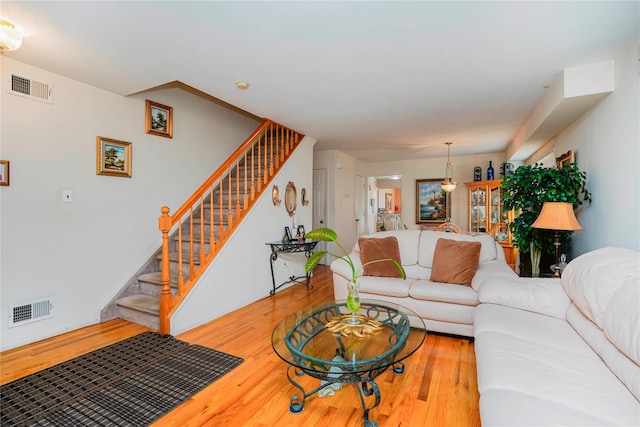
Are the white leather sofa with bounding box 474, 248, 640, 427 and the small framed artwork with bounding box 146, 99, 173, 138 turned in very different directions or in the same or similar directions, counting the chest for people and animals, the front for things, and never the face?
very different directions

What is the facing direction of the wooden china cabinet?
toward the camera

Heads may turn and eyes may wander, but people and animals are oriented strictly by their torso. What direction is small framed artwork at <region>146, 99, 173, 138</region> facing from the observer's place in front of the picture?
facing the viewer and to the right of the viewer

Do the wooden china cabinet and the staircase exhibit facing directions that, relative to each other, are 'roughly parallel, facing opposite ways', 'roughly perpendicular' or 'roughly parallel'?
roughly parallel

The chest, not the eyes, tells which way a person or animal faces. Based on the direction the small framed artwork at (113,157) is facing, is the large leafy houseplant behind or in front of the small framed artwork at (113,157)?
in front

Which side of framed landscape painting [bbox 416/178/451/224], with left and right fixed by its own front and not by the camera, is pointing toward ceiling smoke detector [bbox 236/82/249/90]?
front

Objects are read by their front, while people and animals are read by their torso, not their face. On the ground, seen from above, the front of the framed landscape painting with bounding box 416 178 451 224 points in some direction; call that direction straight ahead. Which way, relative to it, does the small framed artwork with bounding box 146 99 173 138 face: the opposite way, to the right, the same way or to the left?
to the left

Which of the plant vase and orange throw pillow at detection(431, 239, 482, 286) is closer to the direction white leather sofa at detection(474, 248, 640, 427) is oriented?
the plant vase

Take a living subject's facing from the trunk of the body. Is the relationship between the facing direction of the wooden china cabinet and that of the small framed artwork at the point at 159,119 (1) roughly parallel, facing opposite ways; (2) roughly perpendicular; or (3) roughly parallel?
roughly perpendicular

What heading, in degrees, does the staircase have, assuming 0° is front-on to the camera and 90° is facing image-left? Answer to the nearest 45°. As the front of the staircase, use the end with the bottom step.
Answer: approximately 45°

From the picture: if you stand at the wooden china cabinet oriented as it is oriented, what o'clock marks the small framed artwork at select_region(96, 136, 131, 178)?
The small framed artwork is roughly at 1 o'clock from the wooden china cabinet.

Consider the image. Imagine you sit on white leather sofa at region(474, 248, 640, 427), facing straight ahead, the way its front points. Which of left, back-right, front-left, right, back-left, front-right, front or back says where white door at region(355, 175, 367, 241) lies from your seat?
front-right

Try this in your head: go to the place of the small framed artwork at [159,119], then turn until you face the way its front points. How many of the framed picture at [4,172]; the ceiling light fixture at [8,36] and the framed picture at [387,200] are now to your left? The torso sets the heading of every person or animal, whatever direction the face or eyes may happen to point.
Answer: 1

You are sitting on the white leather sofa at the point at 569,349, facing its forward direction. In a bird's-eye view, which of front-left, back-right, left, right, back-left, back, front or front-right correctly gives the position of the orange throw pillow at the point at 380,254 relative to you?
front-right

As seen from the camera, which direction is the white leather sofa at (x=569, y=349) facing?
to the viewer's left

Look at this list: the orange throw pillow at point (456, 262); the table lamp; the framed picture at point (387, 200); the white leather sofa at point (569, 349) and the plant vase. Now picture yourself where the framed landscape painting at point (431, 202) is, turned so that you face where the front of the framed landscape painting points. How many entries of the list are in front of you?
4

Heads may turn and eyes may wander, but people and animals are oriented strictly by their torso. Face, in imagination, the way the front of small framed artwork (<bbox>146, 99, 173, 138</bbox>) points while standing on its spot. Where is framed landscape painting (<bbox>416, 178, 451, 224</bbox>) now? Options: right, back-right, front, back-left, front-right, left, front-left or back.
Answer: front-left

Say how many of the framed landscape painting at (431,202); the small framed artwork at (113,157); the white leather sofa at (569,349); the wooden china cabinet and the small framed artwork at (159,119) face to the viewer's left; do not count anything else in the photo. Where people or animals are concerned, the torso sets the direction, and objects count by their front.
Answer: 1
